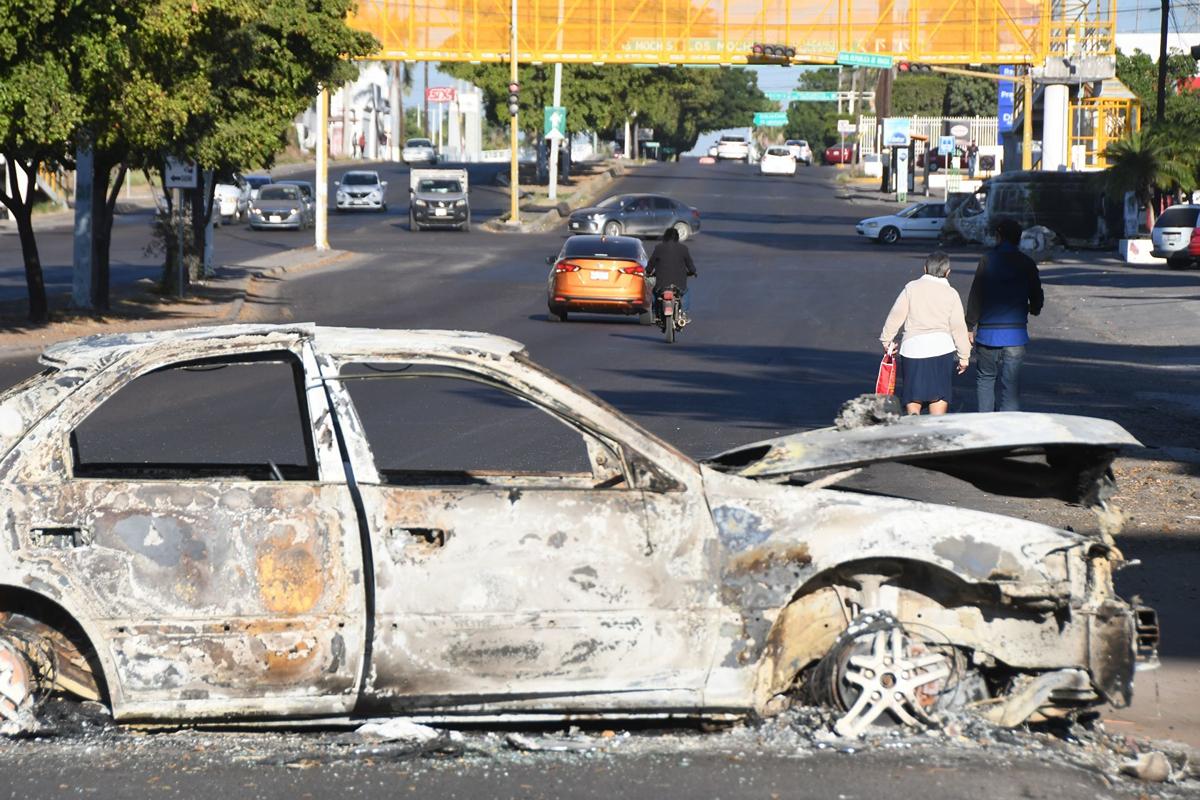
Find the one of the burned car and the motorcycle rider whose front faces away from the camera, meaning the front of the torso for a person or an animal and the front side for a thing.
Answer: the motorcycle rider

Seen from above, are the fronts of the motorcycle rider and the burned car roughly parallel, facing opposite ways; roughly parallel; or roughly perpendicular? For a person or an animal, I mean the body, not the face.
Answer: roughly perpendicular

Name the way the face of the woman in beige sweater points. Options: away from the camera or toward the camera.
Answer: away from the camera

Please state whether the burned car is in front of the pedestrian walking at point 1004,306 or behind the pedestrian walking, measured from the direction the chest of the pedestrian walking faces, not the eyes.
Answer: behind

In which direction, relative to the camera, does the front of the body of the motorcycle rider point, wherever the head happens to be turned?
away from the camera

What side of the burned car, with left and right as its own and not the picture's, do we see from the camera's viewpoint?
right

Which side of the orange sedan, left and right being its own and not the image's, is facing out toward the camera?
back

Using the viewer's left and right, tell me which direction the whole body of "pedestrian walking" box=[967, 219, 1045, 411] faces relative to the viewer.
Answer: facing away from the viewer

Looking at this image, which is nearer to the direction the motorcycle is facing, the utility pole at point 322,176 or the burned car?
the utility pole

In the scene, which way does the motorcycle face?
away from the camera

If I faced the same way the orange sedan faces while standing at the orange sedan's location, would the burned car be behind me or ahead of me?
behind

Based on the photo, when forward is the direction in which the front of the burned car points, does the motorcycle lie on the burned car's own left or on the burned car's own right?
on the burned car's own left

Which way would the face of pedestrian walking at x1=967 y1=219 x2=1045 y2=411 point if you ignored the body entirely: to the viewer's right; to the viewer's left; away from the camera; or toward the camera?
away from the camera
